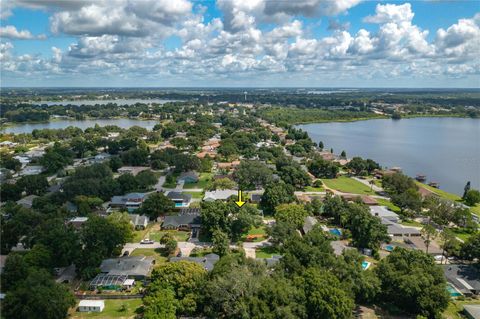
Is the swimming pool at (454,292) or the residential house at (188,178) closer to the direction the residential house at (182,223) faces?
the swimming pool

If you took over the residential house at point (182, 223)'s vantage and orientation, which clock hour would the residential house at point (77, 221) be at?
the residential house at point (77, 221) is roughly at 3 o'clock from the residential house at point (182, 223).

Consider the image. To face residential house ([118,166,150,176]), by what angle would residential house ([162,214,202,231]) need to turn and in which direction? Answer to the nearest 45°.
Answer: approximately 180°

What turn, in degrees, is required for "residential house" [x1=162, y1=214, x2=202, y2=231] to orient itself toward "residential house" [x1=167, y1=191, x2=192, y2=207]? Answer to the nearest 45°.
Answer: approximately 180°

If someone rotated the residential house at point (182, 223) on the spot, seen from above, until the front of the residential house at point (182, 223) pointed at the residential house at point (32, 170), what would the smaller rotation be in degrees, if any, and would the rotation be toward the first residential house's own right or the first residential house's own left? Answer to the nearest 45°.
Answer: approximately 135° to the first residential house's own right

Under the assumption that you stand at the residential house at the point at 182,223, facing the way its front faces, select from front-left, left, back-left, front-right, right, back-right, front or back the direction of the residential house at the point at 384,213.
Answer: left

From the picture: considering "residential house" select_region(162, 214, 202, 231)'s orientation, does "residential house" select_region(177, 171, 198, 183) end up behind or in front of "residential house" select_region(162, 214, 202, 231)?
behind

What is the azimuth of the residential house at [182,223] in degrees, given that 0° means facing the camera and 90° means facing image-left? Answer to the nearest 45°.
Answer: approximately 0°

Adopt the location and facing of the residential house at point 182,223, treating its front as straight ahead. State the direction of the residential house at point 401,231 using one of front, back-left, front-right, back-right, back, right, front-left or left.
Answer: left

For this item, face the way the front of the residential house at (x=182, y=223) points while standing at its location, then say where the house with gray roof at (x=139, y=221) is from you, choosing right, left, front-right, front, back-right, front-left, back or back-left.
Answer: right

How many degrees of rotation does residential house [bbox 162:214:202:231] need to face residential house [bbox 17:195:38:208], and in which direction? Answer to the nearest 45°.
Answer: approximately 135° to its right

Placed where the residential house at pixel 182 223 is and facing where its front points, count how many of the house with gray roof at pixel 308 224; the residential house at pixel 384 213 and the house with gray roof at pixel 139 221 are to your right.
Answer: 1

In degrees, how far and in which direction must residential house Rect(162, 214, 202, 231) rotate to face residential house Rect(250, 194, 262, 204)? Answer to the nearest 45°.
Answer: approximately 135° to its left

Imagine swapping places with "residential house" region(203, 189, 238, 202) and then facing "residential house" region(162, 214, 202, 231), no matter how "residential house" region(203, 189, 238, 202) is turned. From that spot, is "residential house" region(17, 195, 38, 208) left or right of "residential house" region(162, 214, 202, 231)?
right
